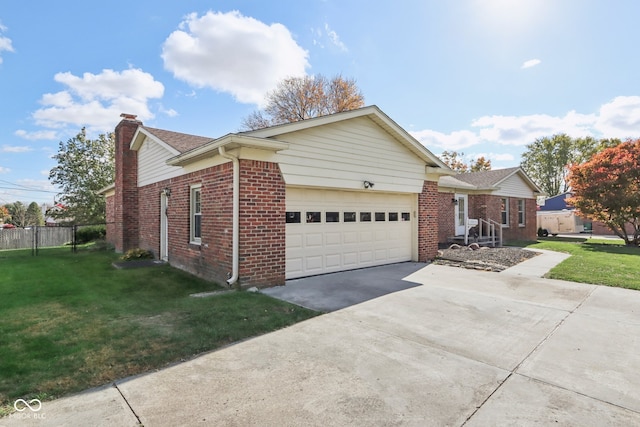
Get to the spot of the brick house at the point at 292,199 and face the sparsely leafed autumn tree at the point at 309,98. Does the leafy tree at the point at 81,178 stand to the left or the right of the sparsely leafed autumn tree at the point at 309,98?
left

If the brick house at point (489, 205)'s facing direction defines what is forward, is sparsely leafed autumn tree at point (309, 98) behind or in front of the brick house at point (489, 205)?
behind

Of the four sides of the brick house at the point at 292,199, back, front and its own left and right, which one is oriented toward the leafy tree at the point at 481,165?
left

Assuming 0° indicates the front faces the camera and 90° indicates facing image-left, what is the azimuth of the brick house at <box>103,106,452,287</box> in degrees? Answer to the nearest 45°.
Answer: approximately 315°

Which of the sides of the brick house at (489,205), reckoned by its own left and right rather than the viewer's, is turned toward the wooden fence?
right

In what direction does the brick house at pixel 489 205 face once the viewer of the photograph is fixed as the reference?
facing the viewer and to the right of the viewer

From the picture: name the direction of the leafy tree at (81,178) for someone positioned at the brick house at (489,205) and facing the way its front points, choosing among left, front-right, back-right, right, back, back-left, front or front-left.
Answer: back-right
